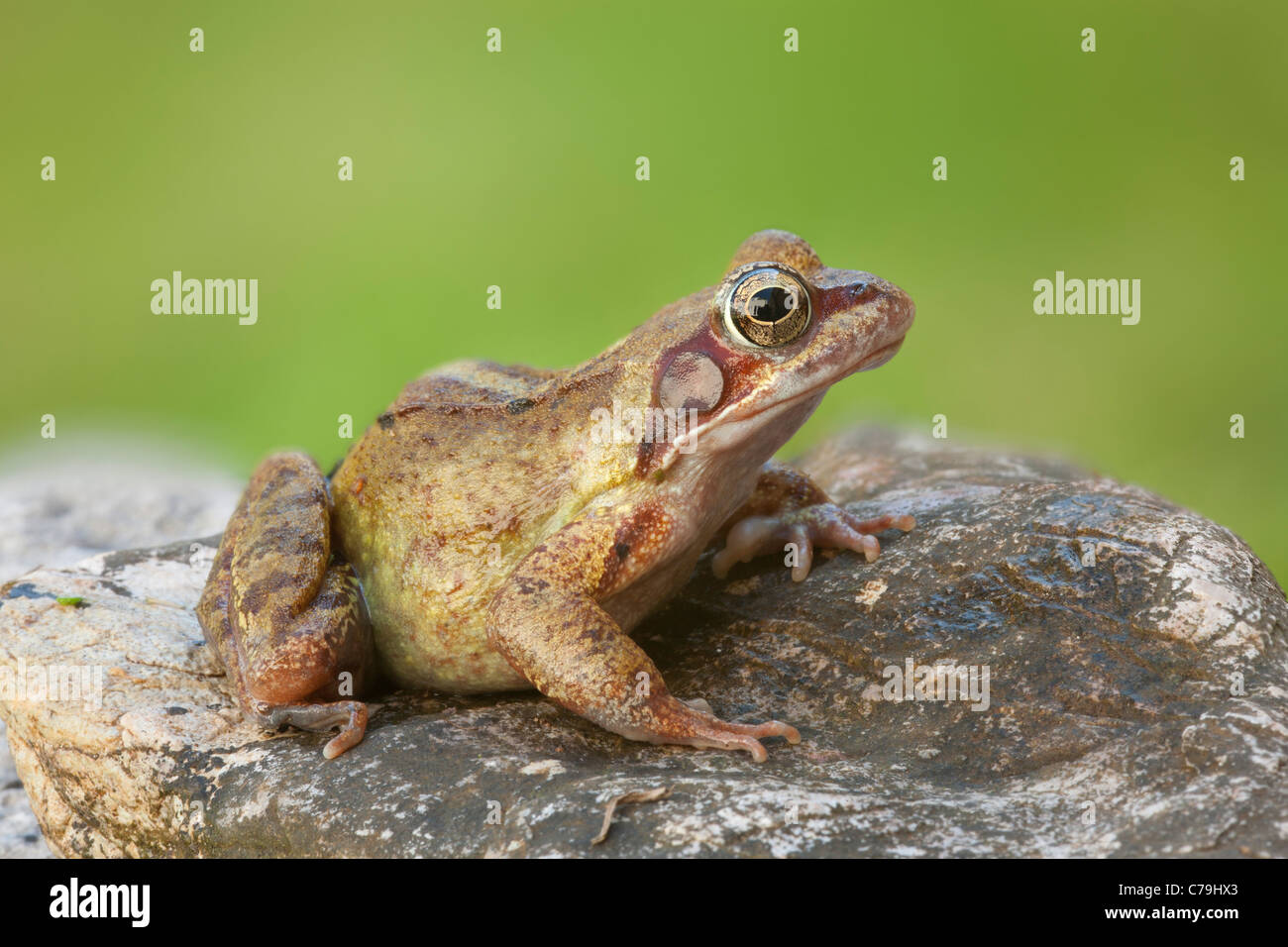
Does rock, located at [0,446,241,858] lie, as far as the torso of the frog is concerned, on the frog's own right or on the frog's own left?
on the frog's own left

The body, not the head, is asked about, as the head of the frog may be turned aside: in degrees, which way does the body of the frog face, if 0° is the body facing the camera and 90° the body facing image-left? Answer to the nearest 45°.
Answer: approximately 270°
